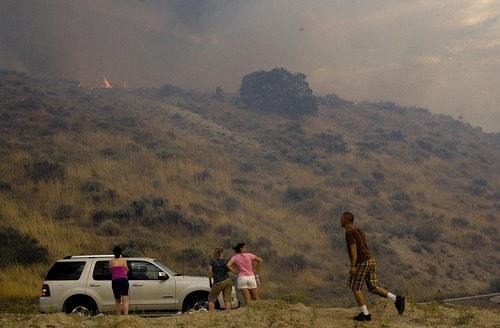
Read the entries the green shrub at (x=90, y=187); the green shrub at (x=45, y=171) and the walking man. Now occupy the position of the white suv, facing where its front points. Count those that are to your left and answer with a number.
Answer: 2

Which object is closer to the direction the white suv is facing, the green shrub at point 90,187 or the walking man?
the walking man

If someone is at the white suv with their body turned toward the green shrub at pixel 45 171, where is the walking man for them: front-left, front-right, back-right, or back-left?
back-right

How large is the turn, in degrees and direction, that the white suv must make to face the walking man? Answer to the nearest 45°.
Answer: approximately 45° to its right

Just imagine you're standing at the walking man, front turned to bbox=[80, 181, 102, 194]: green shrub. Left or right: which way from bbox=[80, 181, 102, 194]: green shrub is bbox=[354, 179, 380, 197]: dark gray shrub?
right

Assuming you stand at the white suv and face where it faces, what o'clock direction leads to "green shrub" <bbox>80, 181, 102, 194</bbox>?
The green shrub is roughly at 9 o'clock from the white suv.

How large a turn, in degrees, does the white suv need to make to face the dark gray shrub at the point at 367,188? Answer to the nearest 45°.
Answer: approximately 45° to its left

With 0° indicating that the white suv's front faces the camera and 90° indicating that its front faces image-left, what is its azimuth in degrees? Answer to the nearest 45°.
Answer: approximately 270°

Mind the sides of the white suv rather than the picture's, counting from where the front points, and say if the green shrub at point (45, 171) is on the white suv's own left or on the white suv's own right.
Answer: on the white suv's own left
